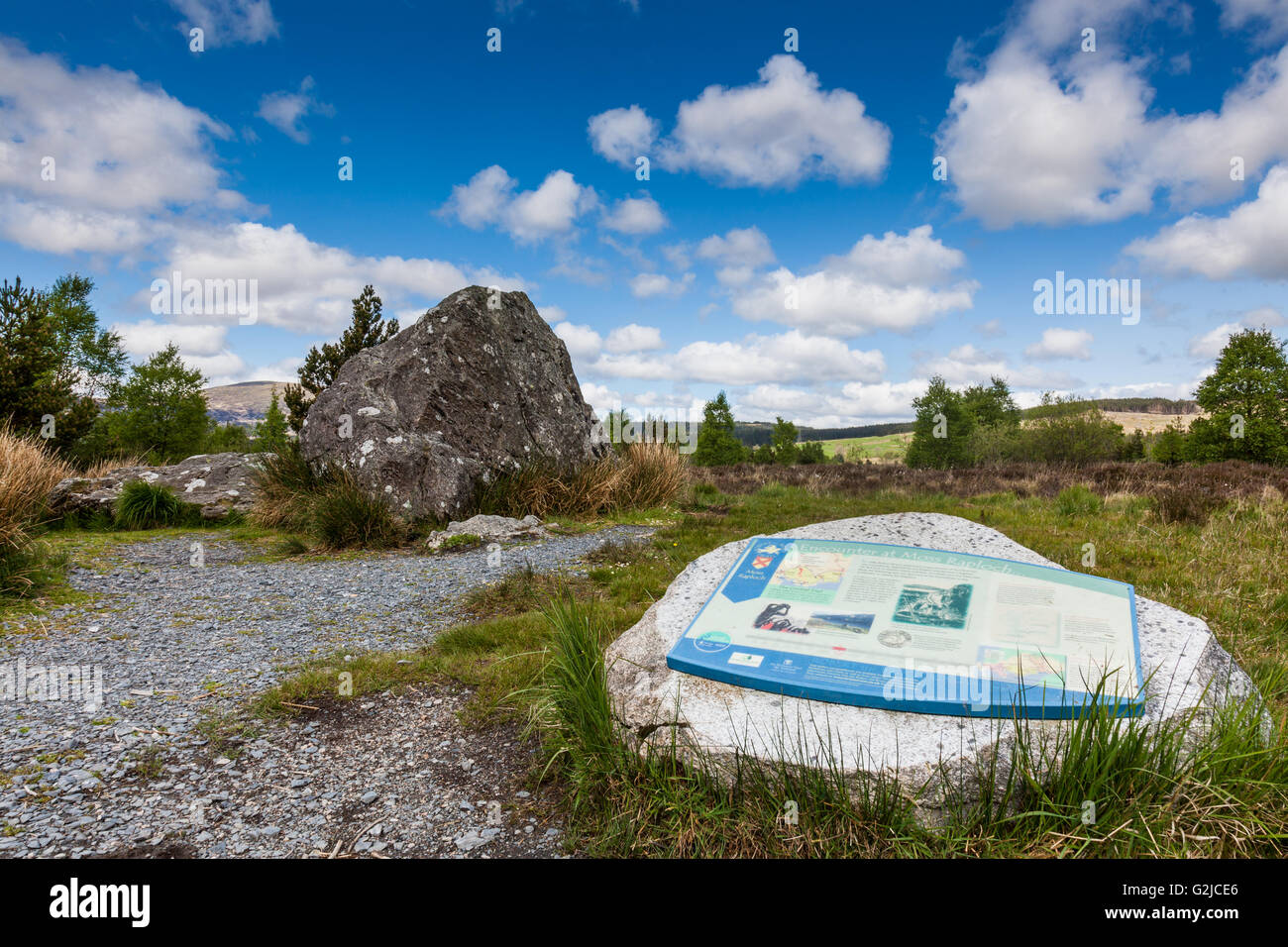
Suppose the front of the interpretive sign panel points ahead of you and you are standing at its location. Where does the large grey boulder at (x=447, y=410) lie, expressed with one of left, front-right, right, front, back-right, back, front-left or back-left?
back-right

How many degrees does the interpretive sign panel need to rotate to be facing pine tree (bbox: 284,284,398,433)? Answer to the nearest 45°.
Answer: approximately 135° to its right

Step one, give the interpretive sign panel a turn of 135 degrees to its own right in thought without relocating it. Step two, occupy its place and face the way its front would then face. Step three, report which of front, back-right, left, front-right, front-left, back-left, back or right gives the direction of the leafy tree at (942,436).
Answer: front-right

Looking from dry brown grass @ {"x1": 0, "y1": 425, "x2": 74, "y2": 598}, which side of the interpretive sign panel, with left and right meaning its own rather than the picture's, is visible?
right

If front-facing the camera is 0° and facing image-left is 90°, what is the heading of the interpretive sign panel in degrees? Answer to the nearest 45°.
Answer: approximately 0°

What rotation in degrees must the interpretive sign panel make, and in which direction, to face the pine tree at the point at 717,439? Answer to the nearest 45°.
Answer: approximately 180°
